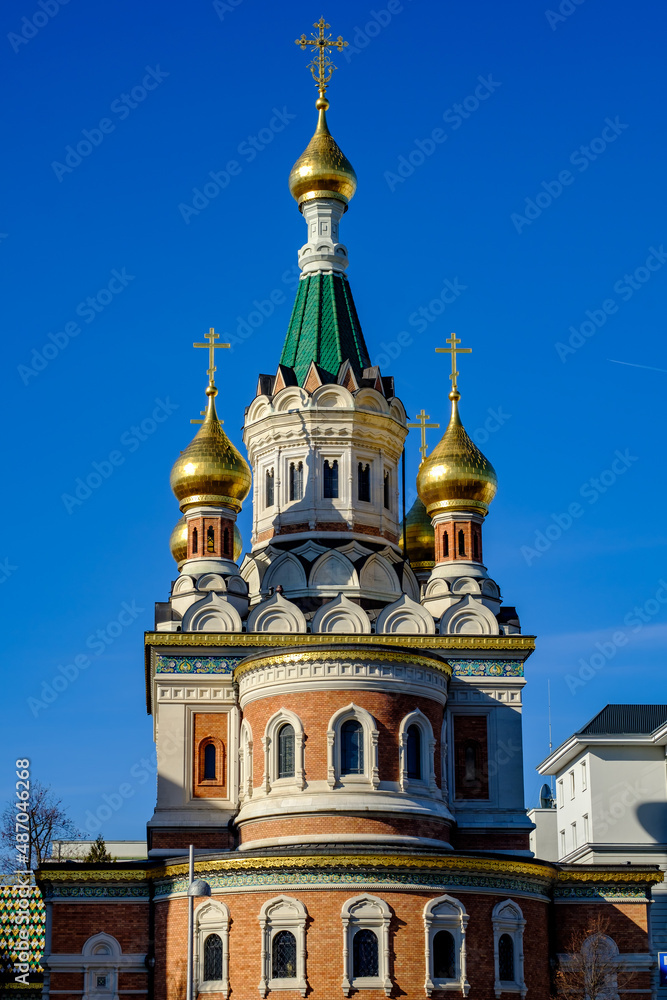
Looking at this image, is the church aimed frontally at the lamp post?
no
